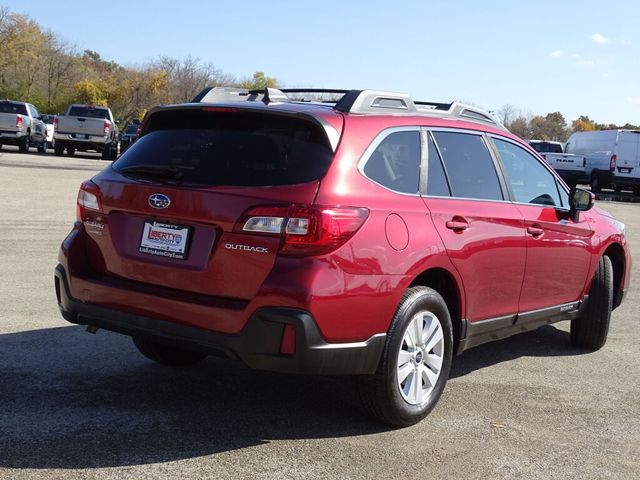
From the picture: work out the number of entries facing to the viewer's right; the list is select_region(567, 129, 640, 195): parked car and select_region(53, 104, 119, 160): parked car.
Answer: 0

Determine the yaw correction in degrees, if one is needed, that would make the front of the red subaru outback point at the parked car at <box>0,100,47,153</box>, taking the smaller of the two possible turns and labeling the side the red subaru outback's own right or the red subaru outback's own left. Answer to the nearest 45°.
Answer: approximately 90° to the red subaru outback's own left

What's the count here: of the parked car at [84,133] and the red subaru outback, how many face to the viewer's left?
0

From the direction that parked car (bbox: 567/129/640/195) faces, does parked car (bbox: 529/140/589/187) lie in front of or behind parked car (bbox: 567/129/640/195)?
in front

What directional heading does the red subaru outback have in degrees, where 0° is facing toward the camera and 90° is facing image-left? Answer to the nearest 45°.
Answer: approximately 225°

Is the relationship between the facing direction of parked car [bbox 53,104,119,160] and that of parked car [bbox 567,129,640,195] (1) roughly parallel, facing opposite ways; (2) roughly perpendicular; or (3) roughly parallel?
roughly parallel

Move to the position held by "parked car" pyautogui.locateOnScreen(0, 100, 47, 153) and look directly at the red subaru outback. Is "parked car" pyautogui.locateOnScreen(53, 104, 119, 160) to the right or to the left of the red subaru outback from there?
left

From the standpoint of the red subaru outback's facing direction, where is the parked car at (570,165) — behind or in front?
in front

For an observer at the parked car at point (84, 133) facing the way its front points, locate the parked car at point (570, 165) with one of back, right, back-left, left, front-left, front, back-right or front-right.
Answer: right

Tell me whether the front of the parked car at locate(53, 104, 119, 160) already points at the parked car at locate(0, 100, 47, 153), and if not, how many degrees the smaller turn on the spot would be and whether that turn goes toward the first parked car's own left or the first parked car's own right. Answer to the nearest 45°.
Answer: approximately 45° to the first parked car's own left

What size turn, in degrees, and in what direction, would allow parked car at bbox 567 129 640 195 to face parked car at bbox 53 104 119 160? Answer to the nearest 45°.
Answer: approximately 90° to its left

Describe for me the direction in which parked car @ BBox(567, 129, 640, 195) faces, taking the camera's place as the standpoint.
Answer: facing away from the viewer and to the left of the viewer

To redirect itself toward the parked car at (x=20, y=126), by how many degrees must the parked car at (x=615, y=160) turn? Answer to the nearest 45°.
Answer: approximately 90° to its left

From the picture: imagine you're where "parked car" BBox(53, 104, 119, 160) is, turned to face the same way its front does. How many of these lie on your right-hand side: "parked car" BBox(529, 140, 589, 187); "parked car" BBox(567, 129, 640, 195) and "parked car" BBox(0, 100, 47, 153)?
2

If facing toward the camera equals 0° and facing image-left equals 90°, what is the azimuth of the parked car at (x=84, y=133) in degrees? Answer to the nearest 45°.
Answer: approximately 180°
